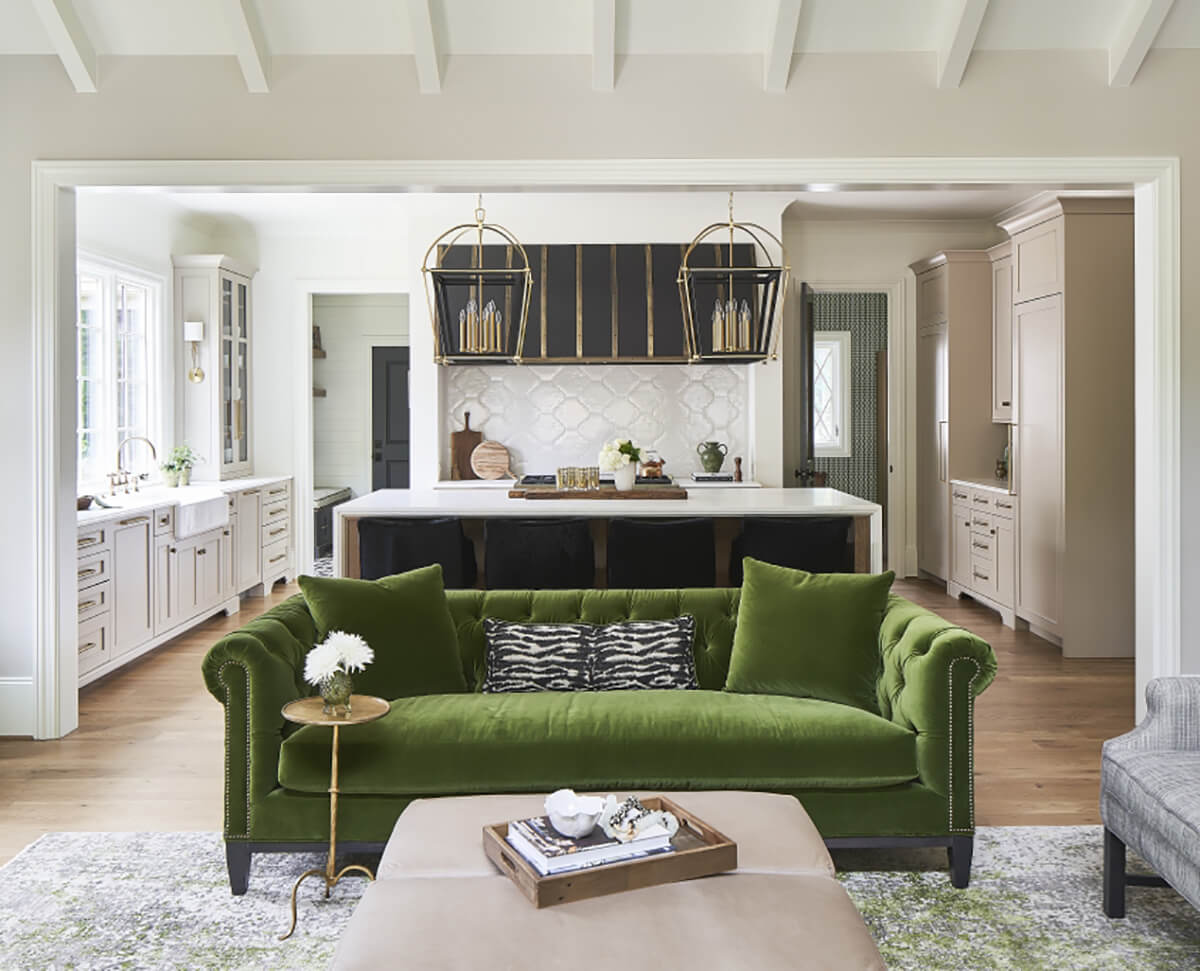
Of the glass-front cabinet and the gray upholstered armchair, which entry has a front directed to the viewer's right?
the glass-front cabinet

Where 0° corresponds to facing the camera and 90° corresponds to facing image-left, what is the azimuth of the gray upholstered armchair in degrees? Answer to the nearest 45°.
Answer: approximately 45°

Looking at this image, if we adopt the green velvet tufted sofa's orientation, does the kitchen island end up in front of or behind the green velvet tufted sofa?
behind

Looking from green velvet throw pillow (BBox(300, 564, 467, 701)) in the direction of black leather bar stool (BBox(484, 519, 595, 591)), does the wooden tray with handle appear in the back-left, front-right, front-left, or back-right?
back-right

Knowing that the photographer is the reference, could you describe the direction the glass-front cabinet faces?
facing to the right of the viewer

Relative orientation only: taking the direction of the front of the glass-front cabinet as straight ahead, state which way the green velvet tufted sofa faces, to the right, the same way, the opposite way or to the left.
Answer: to the right

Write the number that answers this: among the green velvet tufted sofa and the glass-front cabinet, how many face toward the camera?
1
